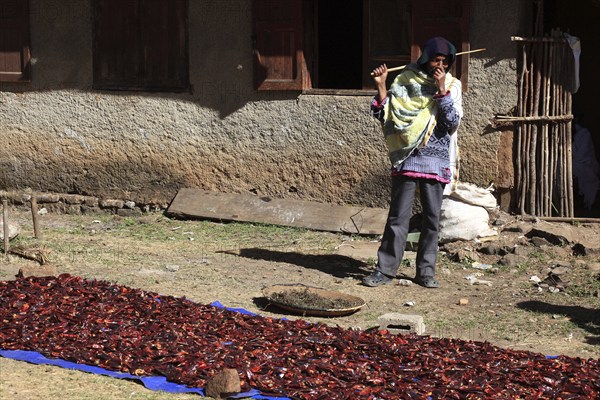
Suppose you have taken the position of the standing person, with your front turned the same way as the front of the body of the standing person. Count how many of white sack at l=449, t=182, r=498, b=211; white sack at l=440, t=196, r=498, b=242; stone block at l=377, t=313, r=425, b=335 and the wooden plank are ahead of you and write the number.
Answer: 1

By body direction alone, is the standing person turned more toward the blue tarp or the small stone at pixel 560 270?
the blue tarp

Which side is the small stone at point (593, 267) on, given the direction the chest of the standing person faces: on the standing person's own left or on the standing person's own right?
on the standing person's own left

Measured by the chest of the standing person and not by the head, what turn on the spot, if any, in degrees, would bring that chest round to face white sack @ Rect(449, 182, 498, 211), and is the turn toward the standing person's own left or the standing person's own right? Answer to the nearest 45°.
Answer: approximately 180°

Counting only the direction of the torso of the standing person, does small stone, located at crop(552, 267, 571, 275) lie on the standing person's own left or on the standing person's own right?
on the standing person's own left

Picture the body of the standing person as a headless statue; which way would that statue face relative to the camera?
toward the camera

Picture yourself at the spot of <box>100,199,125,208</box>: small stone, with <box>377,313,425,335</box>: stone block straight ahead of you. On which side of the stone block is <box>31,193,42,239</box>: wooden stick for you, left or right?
right

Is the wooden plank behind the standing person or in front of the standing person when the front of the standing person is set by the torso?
behind

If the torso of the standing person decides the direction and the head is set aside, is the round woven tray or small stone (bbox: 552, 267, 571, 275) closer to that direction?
the round woven tray

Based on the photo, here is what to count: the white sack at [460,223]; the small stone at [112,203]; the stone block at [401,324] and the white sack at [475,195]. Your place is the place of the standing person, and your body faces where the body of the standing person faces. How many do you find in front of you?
1

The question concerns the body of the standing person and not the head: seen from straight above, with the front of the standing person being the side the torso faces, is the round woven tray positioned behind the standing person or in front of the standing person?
in front

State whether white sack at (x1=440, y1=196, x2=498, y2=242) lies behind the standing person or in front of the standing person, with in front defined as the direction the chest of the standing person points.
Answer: behind

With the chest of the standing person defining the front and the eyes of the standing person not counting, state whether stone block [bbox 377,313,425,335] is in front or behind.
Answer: in front
